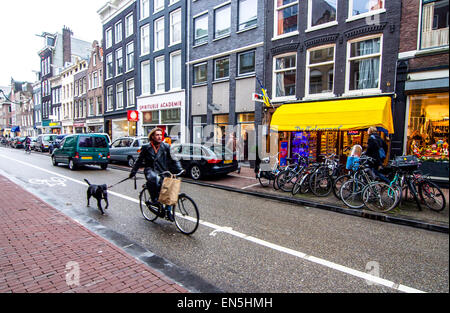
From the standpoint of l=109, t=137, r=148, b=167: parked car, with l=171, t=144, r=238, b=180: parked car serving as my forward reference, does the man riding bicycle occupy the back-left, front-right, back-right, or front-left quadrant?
front-right

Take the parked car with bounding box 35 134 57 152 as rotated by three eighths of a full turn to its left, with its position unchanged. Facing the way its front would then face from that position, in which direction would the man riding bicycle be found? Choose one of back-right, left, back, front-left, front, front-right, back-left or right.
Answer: front

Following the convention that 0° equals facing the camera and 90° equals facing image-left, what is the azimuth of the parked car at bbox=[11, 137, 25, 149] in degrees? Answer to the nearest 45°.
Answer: approximately 135°

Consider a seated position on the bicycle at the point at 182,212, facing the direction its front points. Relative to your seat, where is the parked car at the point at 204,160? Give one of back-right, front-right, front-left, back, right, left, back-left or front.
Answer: back-left

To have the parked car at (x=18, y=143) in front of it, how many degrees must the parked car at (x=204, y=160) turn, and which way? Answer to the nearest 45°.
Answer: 0° — it already faces it

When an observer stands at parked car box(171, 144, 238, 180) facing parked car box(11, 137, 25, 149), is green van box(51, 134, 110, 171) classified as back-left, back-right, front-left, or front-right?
front-left

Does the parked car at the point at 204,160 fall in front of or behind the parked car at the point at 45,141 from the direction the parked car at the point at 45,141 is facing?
behind

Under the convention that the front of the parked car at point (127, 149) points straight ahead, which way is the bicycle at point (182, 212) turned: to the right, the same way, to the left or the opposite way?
the opposite way

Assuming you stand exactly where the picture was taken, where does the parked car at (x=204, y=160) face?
facing away from the viewer and to the left of the viewer
